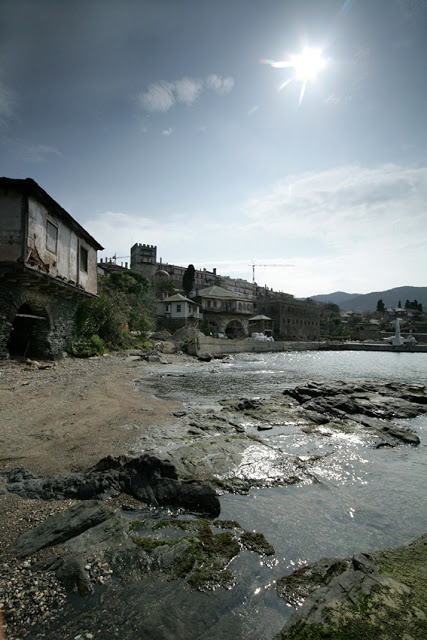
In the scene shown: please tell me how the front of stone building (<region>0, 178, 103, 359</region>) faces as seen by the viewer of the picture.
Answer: facing the viewer and to the right of the viewer

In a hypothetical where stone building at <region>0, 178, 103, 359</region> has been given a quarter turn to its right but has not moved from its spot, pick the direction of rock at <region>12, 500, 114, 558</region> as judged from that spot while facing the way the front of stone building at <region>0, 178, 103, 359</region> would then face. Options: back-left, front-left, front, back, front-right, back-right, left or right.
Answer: front-left

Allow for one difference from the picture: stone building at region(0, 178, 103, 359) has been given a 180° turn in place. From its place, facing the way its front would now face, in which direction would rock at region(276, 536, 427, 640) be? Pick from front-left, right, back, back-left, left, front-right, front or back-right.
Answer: back-left

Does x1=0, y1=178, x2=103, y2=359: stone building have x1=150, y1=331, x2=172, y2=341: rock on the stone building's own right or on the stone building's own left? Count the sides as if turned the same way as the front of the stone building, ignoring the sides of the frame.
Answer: on the stone building's own left

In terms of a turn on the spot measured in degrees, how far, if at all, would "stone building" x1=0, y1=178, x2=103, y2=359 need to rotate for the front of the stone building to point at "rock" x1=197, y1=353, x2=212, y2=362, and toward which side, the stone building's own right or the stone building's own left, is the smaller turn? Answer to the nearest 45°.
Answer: approximately 90° to the stone building's own left

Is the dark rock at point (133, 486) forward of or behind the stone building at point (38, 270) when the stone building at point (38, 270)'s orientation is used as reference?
forward

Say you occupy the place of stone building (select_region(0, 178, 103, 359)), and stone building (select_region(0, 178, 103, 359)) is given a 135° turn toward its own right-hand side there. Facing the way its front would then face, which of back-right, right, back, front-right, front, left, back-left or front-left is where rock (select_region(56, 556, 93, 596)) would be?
left

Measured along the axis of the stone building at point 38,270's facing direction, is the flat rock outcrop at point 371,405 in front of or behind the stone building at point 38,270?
in front

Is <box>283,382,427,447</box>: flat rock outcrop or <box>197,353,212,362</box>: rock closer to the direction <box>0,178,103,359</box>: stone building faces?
the flat rock outcrop

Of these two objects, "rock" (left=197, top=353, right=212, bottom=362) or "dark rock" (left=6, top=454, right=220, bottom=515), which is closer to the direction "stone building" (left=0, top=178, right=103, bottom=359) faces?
the dark rock

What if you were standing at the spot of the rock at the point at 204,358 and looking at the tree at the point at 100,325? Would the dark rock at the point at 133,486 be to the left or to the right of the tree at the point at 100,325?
left
